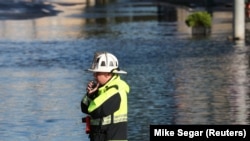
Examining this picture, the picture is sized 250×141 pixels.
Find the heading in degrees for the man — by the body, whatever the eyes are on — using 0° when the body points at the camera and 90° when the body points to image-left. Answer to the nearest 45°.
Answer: approximately 90°
